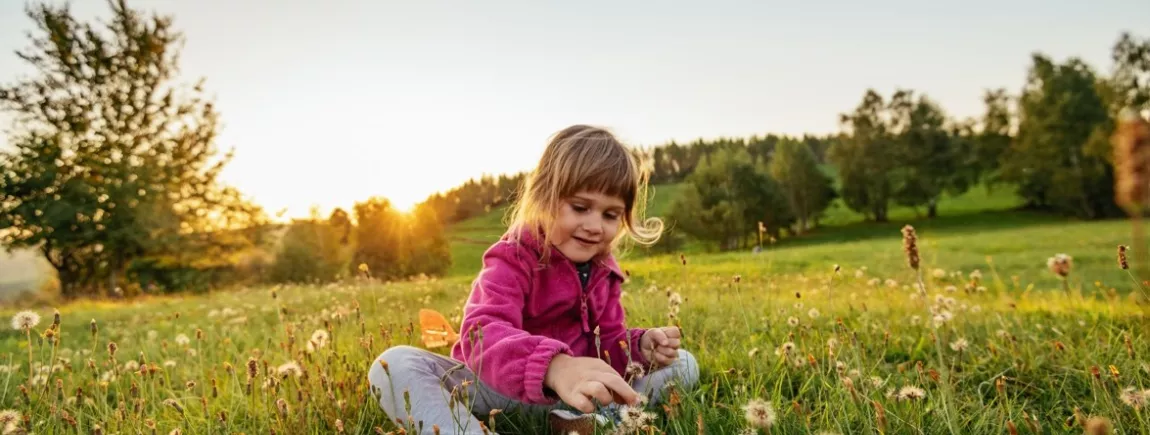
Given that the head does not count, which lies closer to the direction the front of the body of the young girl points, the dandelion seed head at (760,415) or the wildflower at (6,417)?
the dandelion seed head

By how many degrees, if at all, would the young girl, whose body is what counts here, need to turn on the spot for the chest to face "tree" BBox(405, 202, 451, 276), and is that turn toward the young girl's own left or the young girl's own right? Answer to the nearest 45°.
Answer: approximately 135° to the young girl's own left

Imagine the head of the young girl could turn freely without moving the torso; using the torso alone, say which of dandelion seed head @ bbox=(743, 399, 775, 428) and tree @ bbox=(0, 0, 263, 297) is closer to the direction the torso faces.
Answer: the dandelion seed head

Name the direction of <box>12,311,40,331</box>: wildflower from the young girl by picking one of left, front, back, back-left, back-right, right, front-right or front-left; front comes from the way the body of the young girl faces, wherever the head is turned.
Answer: back-right

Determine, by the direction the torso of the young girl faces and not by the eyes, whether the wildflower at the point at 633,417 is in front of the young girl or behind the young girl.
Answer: in front

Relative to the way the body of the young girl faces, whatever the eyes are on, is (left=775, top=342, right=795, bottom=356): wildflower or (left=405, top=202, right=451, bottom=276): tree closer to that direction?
the wildflower

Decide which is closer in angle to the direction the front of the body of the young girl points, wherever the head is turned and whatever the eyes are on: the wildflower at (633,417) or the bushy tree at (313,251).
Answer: the wildflower

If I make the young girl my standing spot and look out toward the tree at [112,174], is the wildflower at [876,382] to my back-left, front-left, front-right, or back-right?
back-right

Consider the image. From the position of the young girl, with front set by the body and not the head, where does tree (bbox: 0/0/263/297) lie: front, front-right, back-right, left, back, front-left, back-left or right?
back

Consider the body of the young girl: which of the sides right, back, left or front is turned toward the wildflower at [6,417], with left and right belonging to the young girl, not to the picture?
right

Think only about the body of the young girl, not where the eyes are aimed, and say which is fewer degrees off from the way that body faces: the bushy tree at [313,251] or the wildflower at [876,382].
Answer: the wildflower

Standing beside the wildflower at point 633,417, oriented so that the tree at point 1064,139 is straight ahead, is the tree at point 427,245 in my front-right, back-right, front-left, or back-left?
front-left

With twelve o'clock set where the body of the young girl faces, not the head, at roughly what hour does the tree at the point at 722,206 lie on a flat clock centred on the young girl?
The tree is roughly at 8 o'clock from the young girl.

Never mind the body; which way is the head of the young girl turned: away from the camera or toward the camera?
toward the camera

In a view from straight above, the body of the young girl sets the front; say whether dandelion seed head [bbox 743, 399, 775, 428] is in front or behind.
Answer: in front

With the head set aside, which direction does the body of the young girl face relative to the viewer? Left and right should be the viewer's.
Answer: facing the viewer and to the right of the viewer
